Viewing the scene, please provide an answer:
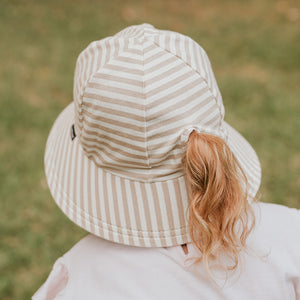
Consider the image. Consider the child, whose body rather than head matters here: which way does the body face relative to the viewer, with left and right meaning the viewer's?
facing away from the viewer and to the left of the viewer
